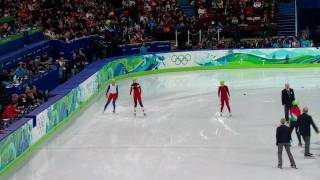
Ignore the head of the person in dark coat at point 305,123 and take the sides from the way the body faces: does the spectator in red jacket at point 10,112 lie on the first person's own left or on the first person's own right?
on the first person's own left
